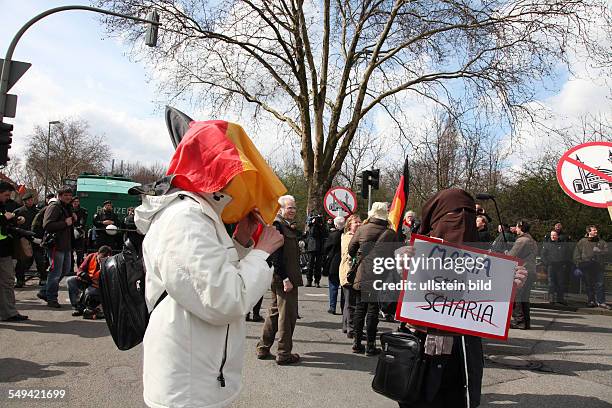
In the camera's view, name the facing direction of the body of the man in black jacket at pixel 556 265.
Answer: toward the camera

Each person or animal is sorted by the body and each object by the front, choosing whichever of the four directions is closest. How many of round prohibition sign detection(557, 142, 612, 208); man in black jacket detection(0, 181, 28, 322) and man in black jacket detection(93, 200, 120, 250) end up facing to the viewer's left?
0

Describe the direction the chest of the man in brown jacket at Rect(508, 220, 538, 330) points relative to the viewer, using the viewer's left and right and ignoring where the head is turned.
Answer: facing to the left of the viewer

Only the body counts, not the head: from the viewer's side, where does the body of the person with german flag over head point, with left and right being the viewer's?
facing to the right of the viewer

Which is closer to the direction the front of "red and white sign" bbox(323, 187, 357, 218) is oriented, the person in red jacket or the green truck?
the person in red jacket

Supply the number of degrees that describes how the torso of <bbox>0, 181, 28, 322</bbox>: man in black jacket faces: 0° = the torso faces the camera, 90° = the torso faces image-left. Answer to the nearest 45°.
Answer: approximately 270°

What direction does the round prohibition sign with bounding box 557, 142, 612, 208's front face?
toward the camera

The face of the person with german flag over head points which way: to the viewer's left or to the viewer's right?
to the viewer's right

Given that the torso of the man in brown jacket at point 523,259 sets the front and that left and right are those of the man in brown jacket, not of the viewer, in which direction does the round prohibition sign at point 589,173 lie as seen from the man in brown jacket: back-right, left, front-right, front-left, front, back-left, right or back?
left

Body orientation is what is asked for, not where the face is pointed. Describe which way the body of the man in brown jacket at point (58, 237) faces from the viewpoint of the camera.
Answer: to the viewer's right
